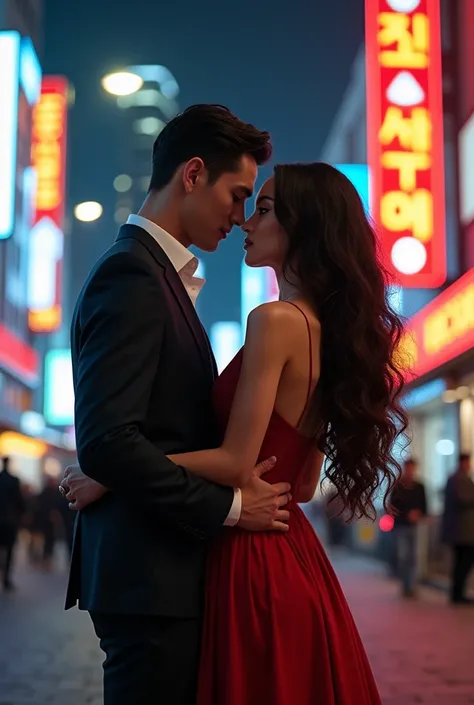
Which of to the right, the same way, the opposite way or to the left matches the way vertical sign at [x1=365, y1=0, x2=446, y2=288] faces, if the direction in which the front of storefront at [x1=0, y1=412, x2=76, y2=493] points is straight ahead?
to the right

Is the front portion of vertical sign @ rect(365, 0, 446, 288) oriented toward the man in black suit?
yes

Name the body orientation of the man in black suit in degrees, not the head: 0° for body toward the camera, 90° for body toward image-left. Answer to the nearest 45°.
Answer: approximately 270°

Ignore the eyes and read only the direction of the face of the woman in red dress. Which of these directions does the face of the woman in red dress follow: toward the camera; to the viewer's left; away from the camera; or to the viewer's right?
to the viewer's left

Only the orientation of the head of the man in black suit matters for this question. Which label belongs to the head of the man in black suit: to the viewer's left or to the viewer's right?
to the viewer's right

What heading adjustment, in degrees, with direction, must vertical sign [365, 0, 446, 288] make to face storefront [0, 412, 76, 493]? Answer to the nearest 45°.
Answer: approximately 135° to its right

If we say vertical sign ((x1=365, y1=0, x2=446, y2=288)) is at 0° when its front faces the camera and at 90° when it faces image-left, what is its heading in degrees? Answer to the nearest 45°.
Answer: approximately 0°
